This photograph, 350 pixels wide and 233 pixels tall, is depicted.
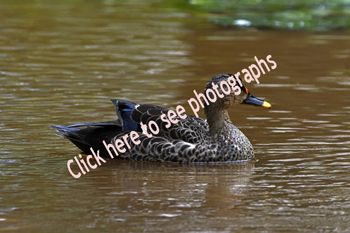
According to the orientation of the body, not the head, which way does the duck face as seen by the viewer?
to the viewer's right
